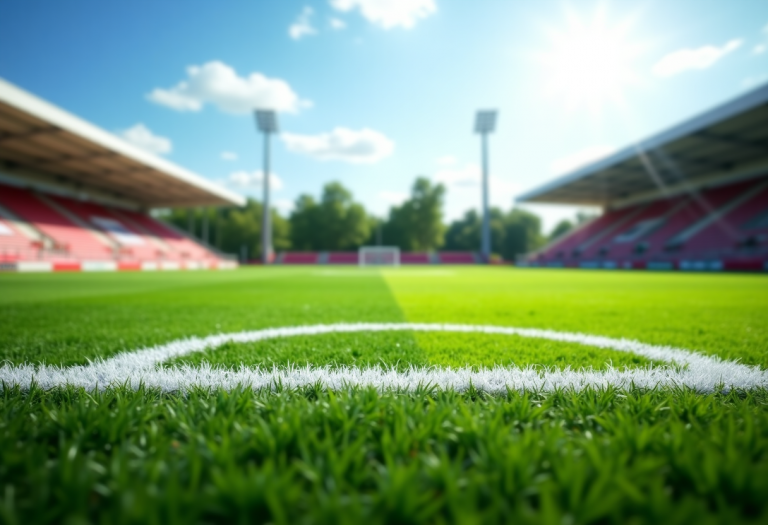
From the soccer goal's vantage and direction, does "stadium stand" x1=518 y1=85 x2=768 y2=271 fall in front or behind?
in front

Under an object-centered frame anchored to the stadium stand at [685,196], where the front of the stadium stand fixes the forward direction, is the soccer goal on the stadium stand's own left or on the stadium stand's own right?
on the stadium stand's own right

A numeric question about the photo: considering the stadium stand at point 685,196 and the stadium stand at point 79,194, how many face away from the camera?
0

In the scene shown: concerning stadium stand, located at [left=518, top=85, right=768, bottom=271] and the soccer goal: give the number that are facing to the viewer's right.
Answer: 0

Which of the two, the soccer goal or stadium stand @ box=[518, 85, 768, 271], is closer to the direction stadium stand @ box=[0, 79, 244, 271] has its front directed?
the stadium stand

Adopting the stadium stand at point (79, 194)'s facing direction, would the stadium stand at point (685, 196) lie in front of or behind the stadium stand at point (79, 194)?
in front

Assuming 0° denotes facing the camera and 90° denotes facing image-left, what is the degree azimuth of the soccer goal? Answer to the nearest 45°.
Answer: approximately 0°

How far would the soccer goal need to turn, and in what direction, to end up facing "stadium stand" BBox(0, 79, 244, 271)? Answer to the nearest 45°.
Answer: approximately 45° to its right

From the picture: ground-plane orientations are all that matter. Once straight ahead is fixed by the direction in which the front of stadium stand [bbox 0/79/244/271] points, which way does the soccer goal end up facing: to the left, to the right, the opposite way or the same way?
to the right

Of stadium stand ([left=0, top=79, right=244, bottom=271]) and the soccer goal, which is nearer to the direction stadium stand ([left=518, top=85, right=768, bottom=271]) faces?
the stadium stand

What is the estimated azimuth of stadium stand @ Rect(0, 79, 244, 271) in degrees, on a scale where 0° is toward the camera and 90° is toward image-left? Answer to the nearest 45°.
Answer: approximately 315°

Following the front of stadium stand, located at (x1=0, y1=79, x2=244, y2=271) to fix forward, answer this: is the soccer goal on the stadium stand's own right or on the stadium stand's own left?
on the stadium stand's own left
